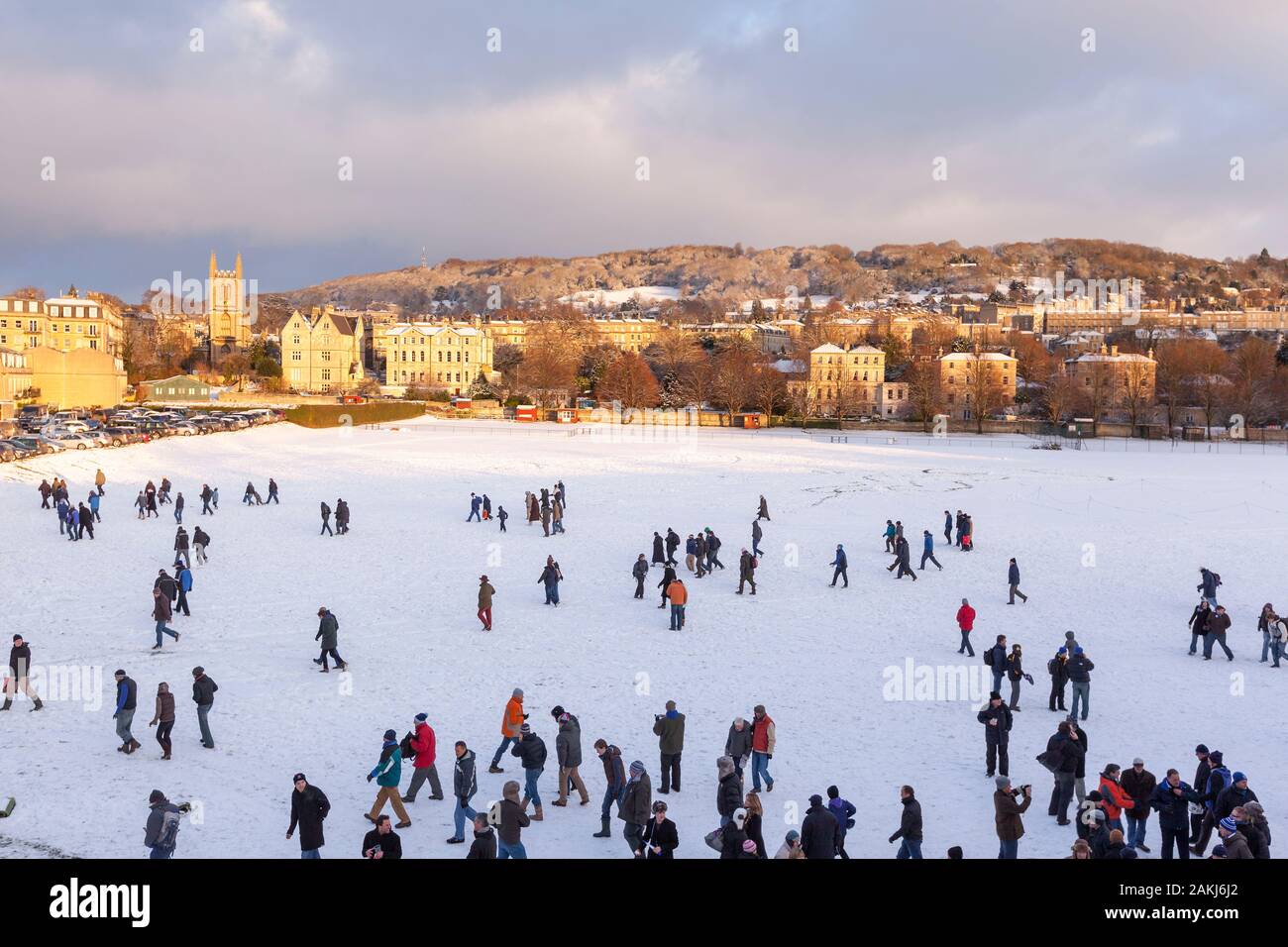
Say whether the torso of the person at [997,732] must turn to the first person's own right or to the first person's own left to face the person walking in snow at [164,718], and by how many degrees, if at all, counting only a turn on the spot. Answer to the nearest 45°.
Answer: approximately 90° to the first person's own right

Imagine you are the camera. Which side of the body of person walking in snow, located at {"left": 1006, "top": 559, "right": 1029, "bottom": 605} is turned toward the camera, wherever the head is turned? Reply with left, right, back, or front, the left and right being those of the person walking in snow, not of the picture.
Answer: left

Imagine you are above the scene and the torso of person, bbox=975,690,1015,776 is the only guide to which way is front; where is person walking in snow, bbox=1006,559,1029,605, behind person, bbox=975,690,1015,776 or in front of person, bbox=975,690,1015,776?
behind
